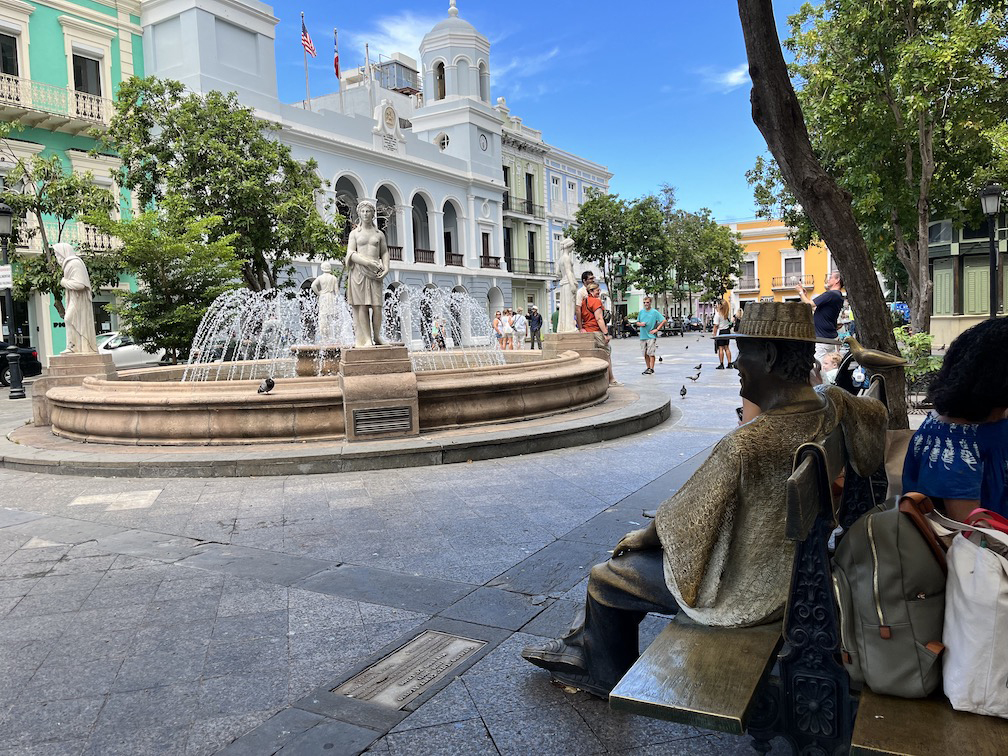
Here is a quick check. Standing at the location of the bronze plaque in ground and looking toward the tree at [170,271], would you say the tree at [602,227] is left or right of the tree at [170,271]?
right

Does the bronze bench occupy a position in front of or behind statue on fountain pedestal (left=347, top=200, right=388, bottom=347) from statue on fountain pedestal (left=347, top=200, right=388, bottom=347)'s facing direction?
in front

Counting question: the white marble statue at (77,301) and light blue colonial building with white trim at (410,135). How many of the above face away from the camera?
0

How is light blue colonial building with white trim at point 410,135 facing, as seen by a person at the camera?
facing the viewer and to the right of the viewer

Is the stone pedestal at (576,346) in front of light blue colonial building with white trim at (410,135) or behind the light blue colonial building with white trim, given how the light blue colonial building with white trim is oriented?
in front

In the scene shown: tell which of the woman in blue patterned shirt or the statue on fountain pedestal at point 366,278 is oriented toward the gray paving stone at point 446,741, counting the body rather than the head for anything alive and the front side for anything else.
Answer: the statue on fountain pedestal

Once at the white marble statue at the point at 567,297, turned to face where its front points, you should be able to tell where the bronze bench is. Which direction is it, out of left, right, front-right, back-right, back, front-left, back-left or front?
right

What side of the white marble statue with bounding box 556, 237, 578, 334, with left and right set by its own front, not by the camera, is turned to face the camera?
right

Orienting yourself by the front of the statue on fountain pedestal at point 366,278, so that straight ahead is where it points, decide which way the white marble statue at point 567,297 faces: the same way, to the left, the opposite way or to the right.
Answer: to the left
